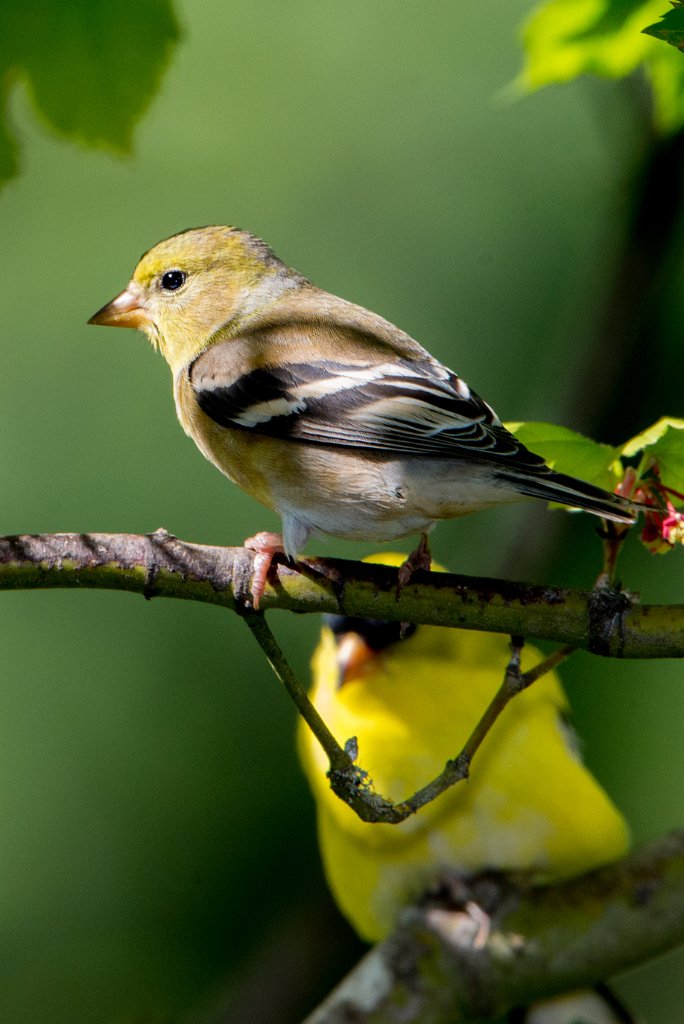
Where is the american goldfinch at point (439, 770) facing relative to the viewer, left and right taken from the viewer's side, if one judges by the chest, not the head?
facing the viewer and to the left of the viewer

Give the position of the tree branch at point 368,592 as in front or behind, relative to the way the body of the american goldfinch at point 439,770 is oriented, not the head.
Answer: in front

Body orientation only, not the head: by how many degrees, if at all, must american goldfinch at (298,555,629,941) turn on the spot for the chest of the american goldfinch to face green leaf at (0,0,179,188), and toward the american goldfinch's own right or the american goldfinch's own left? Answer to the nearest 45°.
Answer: approximately 45° to the american goldfinch's own right

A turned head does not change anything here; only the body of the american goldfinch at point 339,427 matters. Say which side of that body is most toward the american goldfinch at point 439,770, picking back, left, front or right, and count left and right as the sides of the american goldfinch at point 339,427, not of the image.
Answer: right

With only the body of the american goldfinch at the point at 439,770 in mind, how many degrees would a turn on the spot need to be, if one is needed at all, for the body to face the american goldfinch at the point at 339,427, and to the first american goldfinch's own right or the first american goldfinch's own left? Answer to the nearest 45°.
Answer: approximately 45° to the first american goldfinch's own left

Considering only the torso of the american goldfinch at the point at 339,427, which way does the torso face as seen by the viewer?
to the viewer's left

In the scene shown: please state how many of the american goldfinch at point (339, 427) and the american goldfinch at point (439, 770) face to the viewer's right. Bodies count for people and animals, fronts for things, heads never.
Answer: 0

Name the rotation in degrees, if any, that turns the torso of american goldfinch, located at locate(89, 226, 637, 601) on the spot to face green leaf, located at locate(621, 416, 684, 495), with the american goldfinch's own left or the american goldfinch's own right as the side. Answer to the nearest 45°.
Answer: approximately 135° to the american goldfinch's own left
